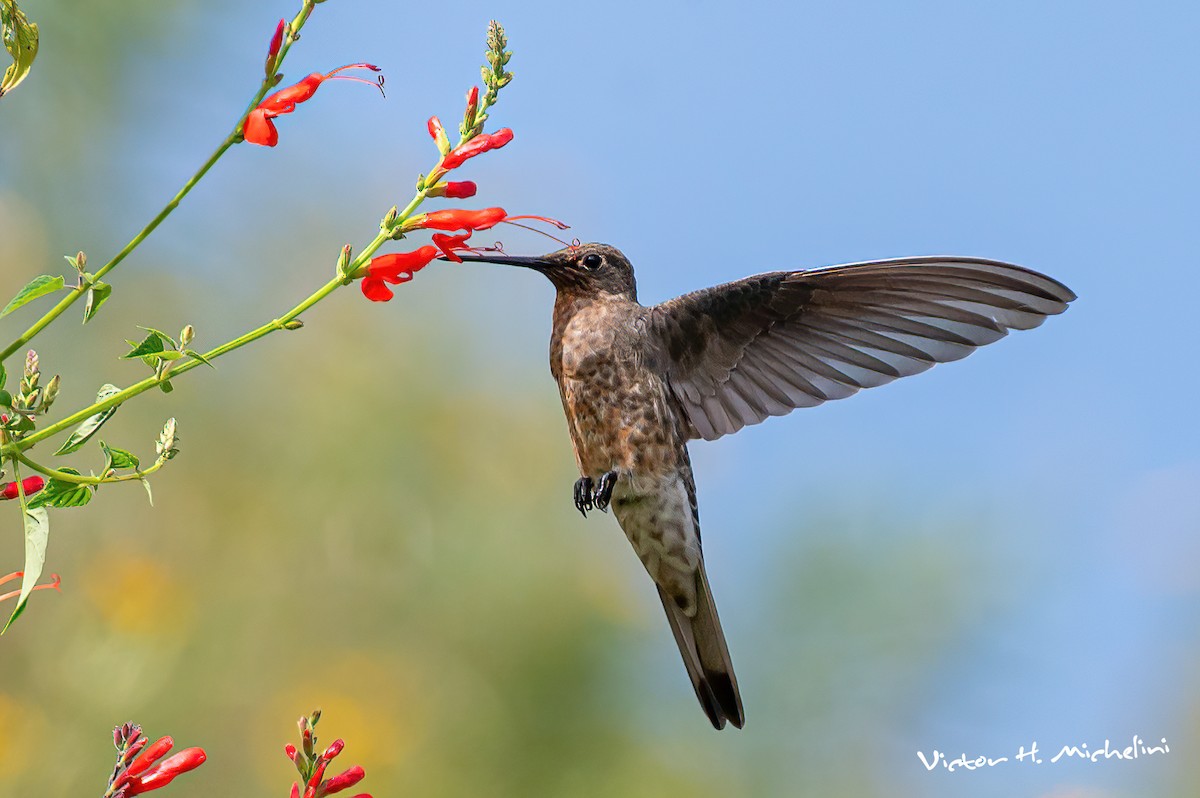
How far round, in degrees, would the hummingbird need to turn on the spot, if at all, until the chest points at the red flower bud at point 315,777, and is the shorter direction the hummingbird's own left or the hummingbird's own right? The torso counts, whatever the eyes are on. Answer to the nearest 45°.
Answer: approximately 45° to the hummingbird's own left

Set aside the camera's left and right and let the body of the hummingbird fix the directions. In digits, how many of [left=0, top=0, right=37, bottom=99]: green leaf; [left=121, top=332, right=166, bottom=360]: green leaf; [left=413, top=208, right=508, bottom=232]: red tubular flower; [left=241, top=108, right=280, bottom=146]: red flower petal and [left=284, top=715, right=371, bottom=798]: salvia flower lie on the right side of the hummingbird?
0

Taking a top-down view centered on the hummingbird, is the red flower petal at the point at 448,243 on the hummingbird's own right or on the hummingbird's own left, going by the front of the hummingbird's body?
on the hummingbird's own right

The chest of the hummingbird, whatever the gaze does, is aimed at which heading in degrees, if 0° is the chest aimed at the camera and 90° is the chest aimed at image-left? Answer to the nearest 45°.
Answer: approximately 90°
